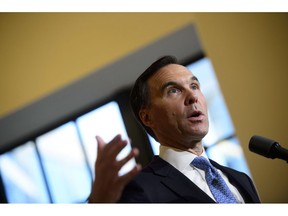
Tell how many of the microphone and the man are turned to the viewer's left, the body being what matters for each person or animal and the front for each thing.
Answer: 1

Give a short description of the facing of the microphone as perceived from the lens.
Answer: facing to the left of the viewer

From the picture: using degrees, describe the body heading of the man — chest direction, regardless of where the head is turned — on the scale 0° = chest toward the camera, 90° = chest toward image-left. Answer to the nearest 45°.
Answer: approximately 315°

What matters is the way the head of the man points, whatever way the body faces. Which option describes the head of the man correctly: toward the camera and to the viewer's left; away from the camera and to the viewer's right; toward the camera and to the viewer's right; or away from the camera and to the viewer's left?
toward the camera and to the viewer's right
